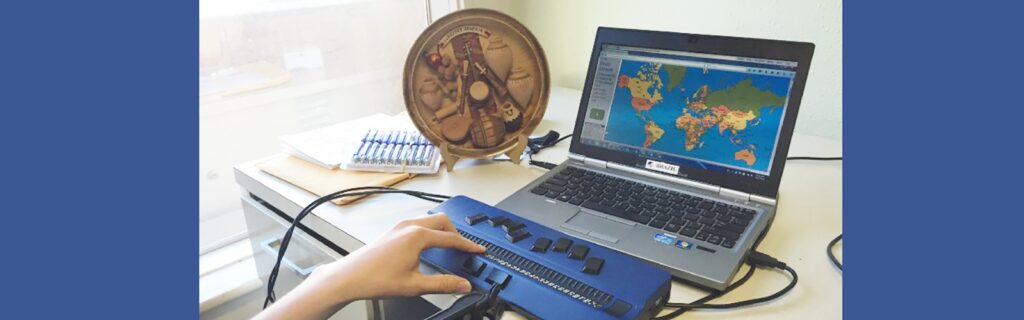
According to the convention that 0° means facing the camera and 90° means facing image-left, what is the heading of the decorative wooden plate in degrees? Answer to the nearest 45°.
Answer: approximately 0°

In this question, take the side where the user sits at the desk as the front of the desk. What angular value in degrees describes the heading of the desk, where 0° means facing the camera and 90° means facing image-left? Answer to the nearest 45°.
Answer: approximately 45°
